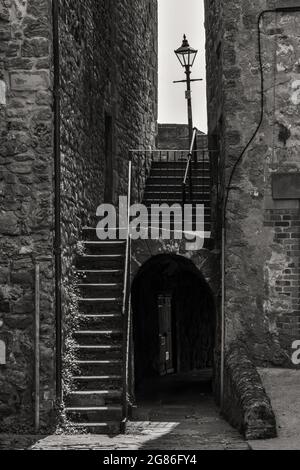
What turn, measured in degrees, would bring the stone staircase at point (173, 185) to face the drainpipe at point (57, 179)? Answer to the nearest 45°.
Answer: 0° — it already faces it

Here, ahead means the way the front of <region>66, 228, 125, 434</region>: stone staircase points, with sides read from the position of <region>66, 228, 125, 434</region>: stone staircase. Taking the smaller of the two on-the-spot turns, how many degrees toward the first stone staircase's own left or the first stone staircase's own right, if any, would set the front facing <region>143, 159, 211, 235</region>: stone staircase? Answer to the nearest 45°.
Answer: approximately 180°

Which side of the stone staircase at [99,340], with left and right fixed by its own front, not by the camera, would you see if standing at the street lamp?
back

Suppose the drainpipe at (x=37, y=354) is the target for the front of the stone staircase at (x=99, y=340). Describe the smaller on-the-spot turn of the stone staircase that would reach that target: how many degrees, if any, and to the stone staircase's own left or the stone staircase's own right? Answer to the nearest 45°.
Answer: approximately 45° to the stone staircase's own right

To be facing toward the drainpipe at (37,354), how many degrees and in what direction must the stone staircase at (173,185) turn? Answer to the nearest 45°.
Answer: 0° — it already faces it

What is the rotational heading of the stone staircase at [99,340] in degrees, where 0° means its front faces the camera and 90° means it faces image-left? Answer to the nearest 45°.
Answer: approximately 0°

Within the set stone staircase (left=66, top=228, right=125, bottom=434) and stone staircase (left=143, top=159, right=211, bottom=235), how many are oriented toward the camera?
2

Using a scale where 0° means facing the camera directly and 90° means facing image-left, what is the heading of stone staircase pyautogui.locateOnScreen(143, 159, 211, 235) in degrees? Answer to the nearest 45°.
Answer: approximately 0°

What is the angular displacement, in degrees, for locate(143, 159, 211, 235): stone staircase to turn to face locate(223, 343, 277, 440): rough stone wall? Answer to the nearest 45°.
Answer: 0° — it already faces it
